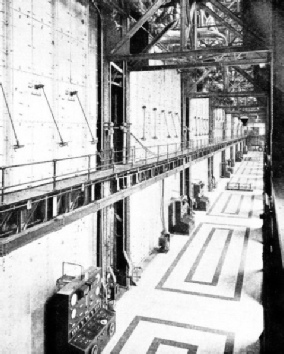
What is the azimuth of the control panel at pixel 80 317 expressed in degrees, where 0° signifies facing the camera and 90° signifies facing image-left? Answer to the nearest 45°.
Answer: approximately 315°
